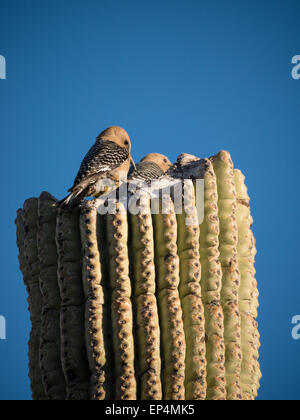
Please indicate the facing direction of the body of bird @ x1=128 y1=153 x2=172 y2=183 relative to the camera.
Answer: to the viewer's right
